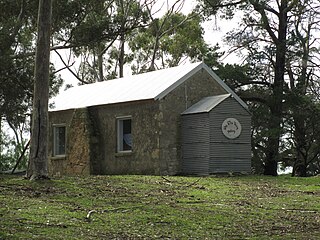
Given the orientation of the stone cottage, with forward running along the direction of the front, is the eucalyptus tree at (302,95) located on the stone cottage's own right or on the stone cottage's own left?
on the stone cottage's own left

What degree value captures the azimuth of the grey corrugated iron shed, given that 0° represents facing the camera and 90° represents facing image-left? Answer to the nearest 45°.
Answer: approximately 315°
